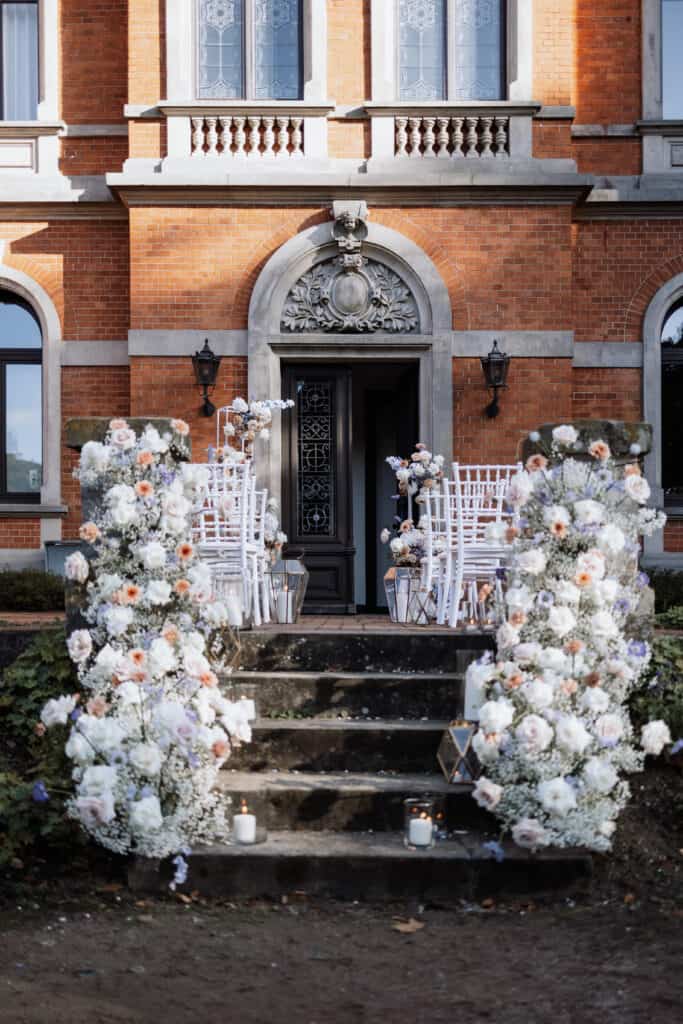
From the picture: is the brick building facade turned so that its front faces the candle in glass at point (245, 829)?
yes

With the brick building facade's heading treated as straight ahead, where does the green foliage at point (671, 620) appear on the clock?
The green foliage is roughly at 11 o'clock from the brick building facade.

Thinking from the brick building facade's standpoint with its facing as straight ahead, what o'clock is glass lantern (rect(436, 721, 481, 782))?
The glass lantern is roughly at 12 o'clock from the brick building facade.

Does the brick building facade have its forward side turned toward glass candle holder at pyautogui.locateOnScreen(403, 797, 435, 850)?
yes

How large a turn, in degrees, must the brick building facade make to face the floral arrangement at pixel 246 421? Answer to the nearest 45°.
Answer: approximately 45° to its right

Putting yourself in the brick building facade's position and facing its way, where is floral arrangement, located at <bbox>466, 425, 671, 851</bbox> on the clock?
The floral arrangement is roughly at 12 o'clock from the brick building facade.

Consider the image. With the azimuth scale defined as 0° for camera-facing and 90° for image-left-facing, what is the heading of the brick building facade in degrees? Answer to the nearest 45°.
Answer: approximately 0°

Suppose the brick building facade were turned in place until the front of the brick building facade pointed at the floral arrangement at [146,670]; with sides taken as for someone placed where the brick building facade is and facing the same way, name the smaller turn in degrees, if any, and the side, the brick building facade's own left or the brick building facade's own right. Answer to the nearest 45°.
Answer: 0° — it already faces it
